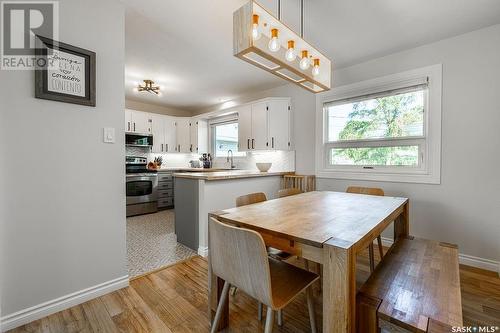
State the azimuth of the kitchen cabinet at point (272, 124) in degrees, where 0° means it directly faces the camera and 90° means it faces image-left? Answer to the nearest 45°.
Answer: approximately 45°

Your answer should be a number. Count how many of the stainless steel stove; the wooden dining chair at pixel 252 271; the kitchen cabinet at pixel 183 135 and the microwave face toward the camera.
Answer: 3

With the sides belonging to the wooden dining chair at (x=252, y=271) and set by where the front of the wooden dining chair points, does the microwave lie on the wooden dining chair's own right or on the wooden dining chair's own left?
on the wooden dining chair's own left

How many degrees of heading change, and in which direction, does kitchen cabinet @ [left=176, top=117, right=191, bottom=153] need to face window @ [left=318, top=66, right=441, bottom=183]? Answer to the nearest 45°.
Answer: approximately 45° to its left

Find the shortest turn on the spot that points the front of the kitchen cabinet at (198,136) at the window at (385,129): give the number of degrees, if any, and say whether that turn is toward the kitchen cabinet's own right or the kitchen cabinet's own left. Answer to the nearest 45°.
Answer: approximately 90° to the kitchen cabinet's own left

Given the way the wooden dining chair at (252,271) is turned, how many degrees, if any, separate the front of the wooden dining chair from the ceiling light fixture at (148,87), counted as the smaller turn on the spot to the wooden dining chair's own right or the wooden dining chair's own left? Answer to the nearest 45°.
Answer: approximately 90° to the wooden dining chair's own left

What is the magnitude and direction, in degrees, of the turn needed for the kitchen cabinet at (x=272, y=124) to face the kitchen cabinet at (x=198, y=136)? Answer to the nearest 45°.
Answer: approximately 90° to its right

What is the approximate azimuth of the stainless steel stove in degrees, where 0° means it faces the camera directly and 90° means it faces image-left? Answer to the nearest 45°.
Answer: approximately 0°

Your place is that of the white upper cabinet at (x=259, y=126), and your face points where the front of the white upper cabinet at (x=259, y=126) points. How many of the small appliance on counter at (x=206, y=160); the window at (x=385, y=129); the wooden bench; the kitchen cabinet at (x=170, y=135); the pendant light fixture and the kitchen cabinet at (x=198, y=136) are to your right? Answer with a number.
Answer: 3
